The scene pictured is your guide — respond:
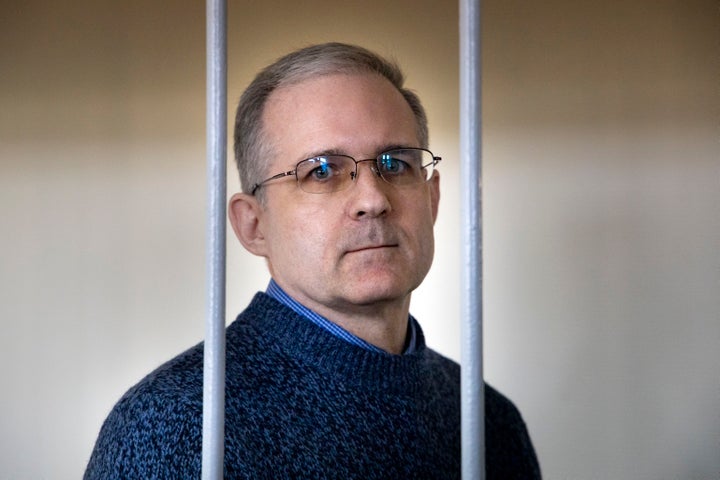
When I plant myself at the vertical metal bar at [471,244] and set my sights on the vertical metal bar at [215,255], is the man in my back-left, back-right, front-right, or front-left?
front-right

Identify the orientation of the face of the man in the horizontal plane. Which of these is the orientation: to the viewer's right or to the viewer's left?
to the viewer's right

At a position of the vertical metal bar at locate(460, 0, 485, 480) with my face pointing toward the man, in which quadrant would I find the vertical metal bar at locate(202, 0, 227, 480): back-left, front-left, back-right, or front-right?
front-left

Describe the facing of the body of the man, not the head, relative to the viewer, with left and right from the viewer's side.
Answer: facing the viewer and to the right of the viewer
